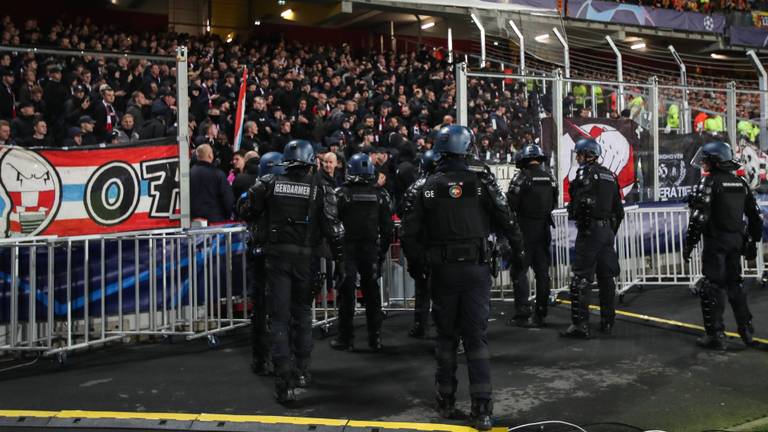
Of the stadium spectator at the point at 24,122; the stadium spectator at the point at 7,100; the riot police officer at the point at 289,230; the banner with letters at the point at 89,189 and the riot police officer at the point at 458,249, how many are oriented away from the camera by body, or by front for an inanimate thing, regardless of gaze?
2

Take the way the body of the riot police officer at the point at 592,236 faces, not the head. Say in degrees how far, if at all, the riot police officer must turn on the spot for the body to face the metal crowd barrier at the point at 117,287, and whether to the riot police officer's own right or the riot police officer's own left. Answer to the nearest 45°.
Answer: approximately 45° to the riot police officer's own left

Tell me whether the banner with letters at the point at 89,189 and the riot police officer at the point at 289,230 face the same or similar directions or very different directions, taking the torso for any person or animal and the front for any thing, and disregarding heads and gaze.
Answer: very different directions

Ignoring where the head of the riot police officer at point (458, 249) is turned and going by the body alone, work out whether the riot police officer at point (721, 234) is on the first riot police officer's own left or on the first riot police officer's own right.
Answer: on the first riot police officer's own right

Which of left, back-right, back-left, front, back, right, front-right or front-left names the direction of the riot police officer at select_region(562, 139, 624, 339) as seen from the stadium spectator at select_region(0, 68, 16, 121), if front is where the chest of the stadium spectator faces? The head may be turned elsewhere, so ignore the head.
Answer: front

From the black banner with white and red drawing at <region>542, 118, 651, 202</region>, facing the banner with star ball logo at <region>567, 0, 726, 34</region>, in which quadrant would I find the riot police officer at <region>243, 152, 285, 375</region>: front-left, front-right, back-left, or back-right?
back-left

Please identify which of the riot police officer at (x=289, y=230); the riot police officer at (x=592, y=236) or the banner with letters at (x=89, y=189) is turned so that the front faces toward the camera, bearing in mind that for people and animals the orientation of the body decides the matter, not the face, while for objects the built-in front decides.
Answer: the banner with letters

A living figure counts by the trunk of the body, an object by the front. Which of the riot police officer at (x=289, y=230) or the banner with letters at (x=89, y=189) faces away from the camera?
the riot police officer

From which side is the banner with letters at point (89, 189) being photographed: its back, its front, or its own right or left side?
front

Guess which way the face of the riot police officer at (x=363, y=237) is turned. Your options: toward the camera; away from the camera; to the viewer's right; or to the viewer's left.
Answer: away from the camera

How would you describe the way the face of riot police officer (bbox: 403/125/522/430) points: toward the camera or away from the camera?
away from the camera

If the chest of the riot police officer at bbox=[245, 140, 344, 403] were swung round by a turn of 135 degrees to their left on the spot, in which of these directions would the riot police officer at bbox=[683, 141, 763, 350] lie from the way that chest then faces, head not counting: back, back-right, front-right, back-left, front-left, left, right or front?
back-left

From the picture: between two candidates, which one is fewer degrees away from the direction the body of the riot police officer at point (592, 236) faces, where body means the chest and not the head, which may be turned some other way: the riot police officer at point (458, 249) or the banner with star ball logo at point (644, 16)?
the banner with star ball logo

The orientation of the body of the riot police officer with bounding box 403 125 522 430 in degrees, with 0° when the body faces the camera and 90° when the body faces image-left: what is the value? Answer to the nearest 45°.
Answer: approximately 180°

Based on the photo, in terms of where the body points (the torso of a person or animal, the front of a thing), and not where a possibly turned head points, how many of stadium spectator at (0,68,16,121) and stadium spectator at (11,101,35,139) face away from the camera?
0

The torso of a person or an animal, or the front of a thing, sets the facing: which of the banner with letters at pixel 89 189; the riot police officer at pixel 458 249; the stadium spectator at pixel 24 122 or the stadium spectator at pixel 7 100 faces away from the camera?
the riot police officer

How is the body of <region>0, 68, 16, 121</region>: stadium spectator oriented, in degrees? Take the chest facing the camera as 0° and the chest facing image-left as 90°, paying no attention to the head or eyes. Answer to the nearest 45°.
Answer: approximately 315°

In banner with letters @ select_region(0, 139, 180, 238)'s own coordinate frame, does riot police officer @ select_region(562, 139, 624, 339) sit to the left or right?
on its left

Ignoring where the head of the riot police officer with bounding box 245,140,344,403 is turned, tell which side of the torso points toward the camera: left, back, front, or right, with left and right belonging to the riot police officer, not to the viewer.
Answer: back
